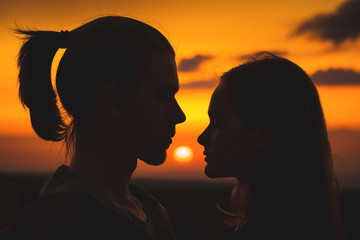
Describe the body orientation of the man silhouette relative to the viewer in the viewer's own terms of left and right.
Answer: facing to the right of the viewer

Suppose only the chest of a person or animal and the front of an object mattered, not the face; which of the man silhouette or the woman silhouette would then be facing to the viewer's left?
the woman silhouette

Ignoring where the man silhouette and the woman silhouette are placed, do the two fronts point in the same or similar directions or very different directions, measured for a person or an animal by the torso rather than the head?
very different directions

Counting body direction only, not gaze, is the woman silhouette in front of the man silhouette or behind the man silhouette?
in front

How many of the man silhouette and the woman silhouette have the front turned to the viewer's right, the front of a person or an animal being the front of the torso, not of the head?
1

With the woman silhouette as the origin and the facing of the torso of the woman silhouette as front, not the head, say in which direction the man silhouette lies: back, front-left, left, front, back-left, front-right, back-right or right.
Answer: front-left

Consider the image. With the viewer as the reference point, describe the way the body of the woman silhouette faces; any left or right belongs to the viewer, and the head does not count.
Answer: facing to the left of the viewer
